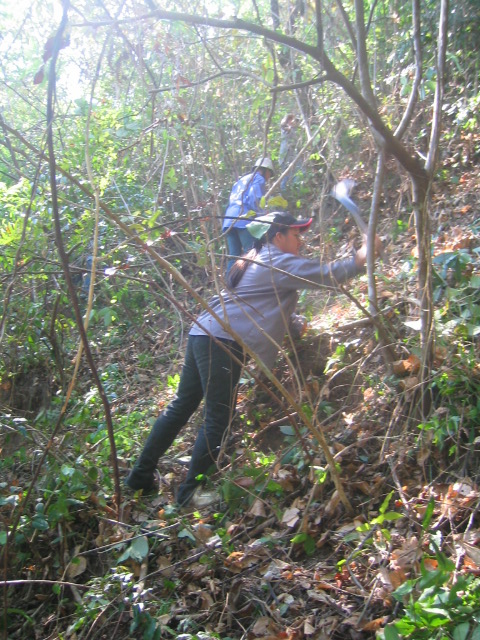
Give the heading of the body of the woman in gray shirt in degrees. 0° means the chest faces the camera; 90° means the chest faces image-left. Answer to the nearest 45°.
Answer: approximately 270°

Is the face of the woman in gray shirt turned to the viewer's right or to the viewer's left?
to the viewer's right
